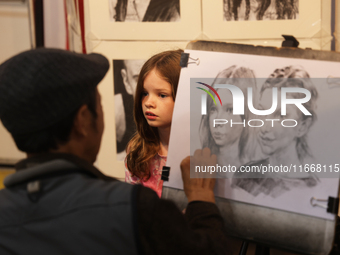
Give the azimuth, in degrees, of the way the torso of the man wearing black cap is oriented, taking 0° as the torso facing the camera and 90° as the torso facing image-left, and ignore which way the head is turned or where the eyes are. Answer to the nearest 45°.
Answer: approximately 225°

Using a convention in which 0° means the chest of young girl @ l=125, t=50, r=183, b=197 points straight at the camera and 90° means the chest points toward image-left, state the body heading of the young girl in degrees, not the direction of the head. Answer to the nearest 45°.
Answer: approximately 45°

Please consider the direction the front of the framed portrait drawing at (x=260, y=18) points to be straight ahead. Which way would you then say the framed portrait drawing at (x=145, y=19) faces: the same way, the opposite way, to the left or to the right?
the same way

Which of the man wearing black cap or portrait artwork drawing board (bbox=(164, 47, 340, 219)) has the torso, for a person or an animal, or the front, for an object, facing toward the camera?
the portrait artwork drawing board

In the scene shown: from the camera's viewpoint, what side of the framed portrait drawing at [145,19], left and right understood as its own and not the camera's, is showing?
front

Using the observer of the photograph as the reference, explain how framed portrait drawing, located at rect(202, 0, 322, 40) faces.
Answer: facing the viewer

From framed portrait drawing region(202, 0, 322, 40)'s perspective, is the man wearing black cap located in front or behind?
in front

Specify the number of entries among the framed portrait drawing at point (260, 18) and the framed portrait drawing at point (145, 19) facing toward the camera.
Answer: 2

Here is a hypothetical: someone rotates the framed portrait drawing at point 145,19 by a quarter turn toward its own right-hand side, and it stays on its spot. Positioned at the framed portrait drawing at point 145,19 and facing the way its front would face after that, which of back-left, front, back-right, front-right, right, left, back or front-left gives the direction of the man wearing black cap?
left

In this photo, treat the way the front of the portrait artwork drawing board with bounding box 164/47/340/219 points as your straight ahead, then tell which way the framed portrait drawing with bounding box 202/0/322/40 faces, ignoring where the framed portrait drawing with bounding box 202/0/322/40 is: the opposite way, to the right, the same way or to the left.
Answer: the same way

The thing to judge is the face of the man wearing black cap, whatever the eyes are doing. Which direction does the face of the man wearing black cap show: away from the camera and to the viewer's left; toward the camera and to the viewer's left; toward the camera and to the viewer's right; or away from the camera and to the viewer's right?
away from the camera and to the viewer's right

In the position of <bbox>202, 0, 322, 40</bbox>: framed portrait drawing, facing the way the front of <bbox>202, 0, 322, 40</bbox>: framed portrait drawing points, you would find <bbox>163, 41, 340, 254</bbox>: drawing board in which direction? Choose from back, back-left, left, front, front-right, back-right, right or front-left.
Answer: front

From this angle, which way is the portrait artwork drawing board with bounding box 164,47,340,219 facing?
toward the camera

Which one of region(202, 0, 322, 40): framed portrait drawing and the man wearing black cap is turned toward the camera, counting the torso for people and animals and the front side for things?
the framed portrait drawing
